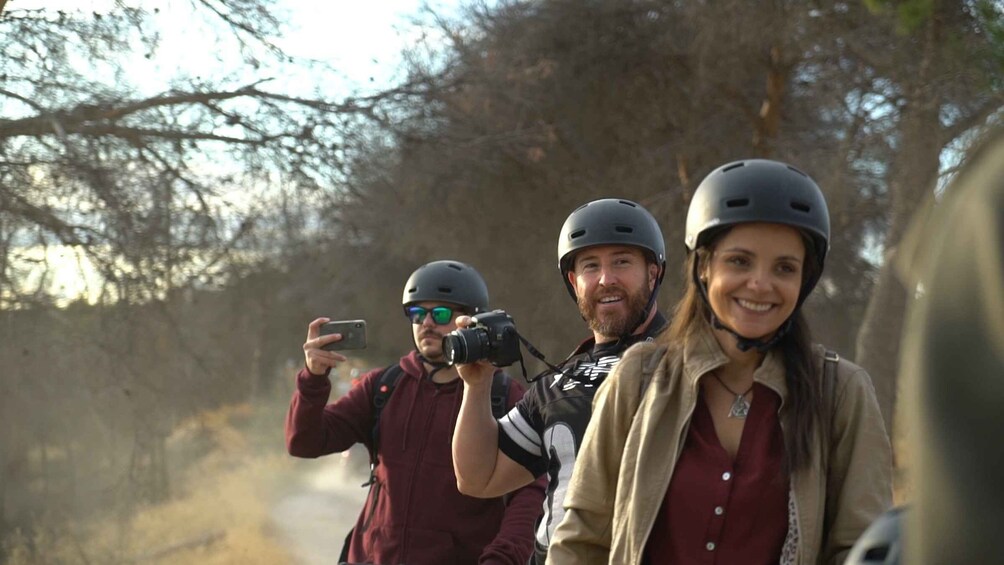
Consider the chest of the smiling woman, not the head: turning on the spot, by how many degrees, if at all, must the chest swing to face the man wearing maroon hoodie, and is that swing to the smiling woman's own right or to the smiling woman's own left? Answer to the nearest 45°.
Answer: approximately 135° to the smiling woman's own right

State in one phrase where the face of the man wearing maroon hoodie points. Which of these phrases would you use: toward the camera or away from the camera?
toward the camera

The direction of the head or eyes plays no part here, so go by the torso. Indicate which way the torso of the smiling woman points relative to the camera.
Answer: toward the camera

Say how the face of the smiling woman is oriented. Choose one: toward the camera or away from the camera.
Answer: toward the camera
